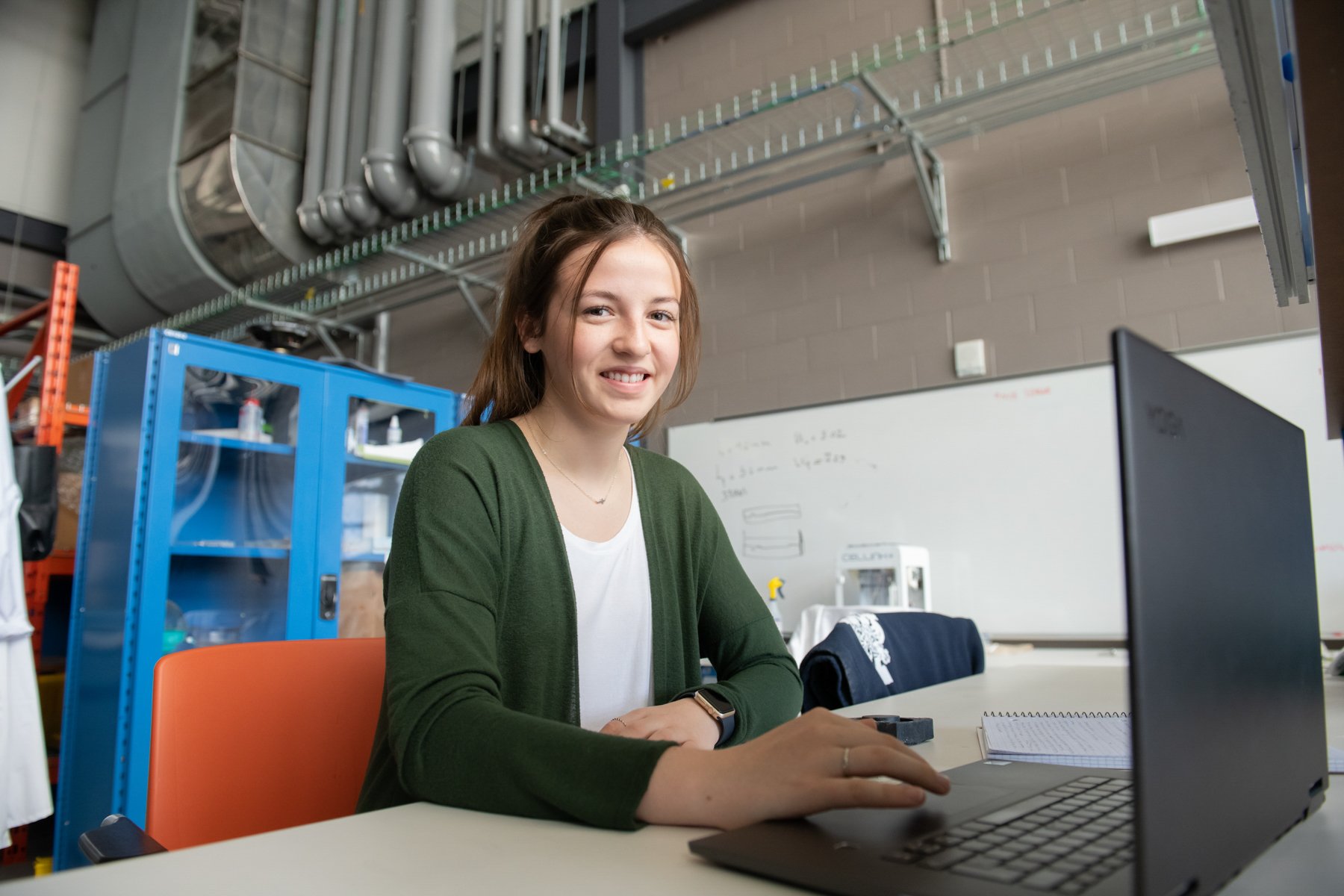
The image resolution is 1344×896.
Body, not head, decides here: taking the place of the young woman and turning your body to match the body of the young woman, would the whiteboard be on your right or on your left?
on your left

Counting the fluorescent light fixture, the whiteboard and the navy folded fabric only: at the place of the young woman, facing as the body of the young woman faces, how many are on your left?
3

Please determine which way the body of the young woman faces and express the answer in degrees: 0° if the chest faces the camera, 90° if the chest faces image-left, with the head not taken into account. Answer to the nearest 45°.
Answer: approximately 315°

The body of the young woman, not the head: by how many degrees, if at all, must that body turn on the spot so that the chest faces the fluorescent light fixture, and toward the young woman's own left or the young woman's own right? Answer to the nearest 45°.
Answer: approximately 90° to the young woman's own left

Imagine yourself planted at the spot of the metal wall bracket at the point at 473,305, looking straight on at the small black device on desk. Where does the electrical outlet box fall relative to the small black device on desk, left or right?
left

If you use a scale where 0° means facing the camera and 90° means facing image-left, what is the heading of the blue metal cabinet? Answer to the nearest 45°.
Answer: approximately 315°
